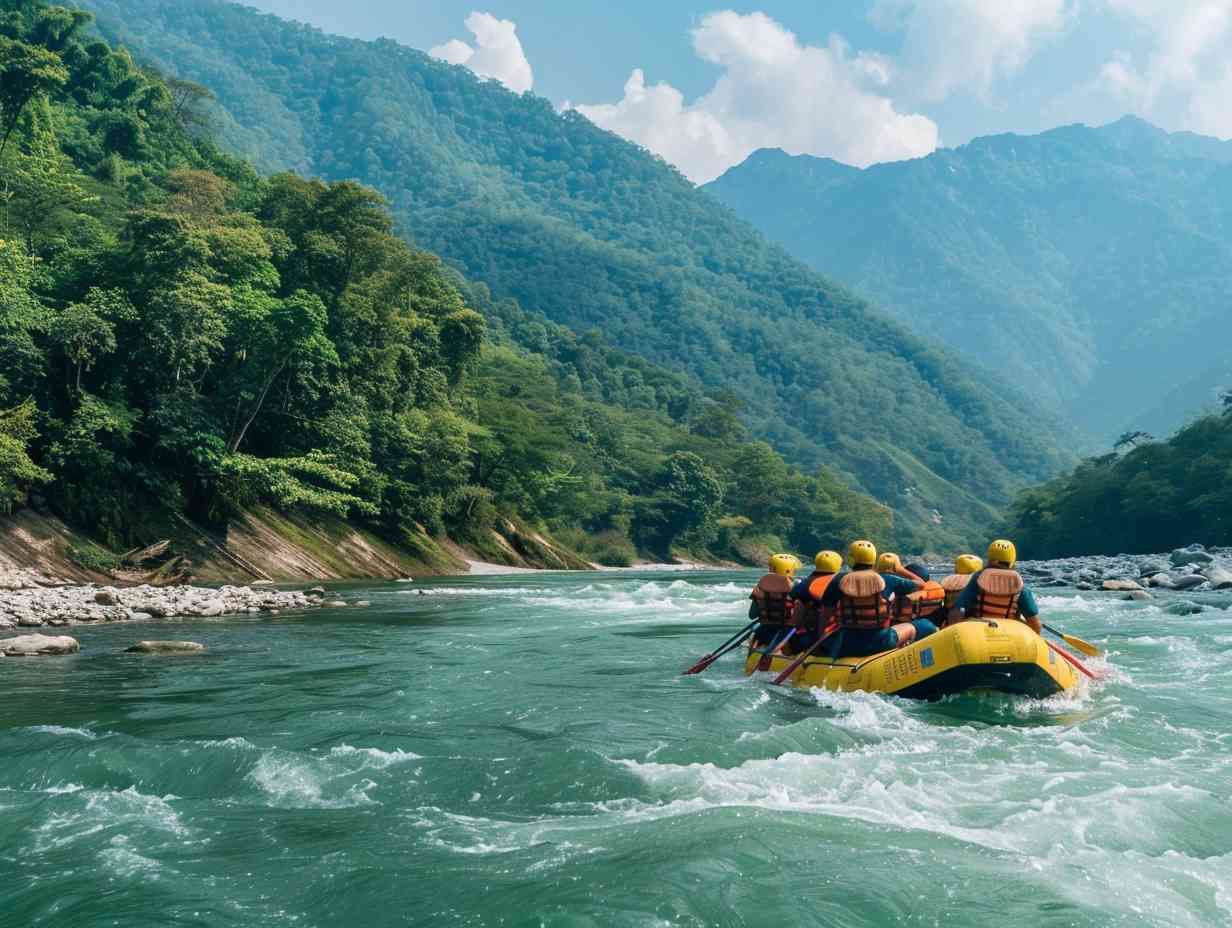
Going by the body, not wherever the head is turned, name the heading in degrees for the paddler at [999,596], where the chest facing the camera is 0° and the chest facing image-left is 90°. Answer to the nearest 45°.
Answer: approximately 180°

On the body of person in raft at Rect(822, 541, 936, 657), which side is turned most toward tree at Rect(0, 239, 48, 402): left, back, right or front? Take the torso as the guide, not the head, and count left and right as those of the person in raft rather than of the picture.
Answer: left

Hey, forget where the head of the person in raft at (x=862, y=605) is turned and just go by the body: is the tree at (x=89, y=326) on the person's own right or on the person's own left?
on the person's own left

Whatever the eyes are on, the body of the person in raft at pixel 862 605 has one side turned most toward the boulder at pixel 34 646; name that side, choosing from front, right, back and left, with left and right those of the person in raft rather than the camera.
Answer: left

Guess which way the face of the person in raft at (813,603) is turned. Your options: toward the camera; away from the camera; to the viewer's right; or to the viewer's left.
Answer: away from the camera

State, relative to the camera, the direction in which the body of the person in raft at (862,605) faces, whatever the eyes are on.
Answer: away from the camera

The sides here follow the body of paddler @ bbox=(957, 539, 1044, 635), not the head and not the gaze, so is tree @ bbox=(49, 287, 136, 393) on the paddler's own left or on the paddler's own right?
on the paddler's own left

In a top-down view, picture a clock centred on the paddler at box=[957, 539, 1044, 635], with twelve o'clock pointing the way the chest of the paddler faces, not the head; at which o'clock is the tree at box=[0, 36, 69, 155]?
The tree is roughly at 10 o'clock from the paddler.

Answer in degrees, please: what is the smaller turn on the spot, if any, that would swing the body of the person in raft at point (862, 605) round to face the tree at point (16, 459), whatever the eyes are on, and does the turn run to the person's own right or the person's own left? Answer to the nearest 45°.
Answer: approximately 90° to the person's own left

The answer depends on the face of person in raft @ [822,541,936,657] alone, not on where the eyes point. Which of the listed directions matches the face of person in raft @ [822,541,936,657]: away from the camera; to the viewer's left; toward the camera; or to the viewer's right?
away from the camera

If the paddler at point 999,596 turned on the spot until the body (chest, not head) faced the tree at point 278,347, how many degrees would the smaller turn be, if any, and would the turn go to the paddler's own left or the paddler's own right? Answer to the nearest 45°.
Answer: approximately 45° to the paddler's own left

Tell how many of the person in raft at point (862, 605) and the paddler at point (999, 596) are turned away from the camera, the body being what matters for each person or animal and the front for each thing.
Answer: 2
